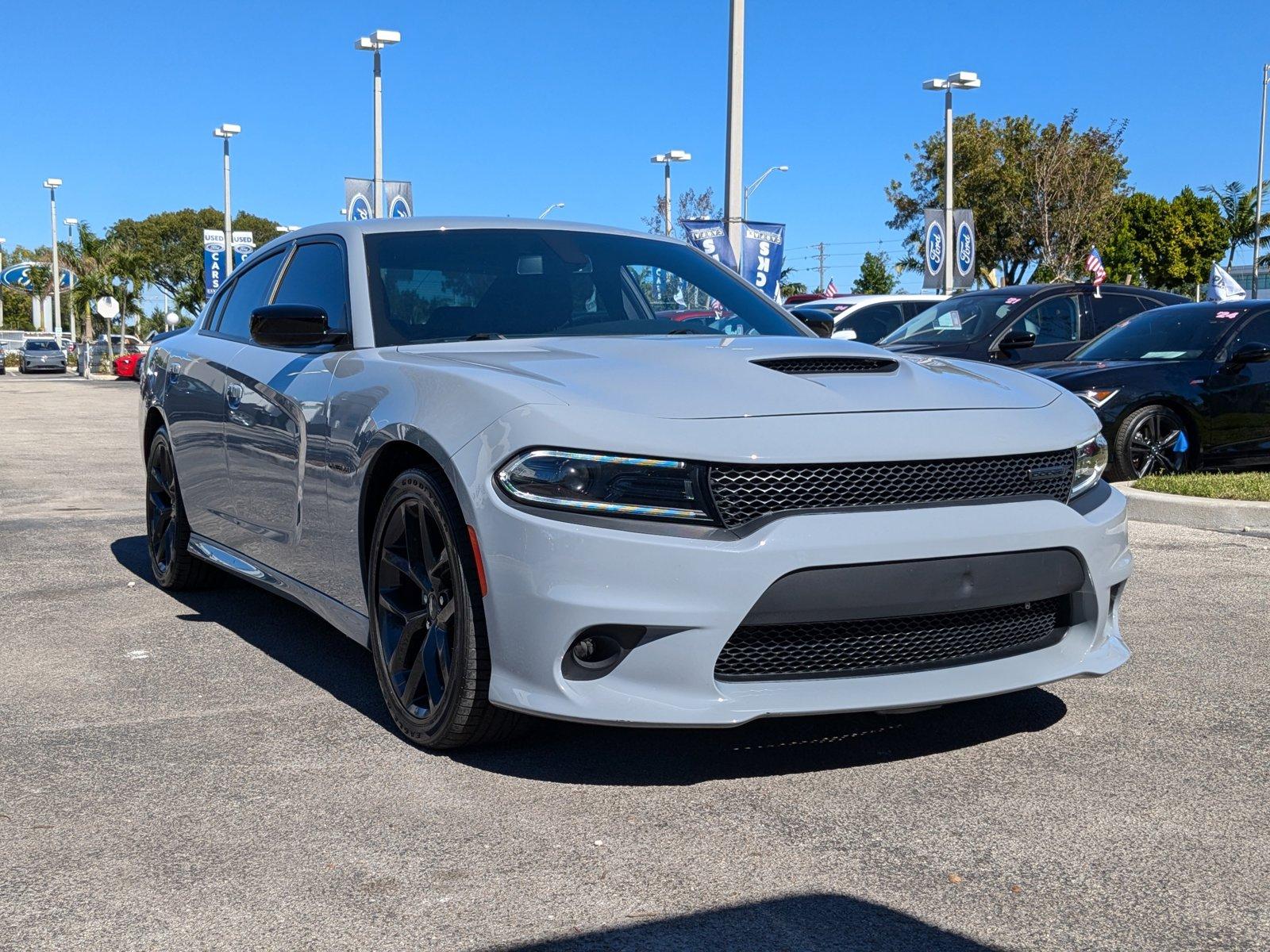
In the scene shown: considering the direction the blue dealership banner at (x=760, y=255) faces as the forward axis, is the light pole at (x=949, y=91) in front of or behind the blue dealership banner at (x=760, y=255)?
behind

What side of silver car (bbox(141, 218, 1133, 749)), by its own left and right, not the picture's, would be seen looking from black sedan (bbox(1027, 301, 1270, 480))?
left

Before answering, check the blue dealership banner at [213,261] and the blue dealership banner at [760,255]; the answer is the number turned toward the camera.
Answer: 2

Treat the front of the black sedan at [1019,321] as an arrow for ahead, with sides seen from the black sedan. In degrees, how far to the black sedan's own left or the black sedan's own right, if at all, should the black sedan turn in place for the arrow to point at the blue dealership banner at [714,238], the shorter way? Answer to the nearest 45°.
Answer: approximately 45° to the black sedan's own right

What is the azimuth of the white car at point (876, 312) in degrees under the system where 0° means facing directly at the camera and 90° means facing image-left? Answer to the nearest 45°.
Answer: approximately 45°

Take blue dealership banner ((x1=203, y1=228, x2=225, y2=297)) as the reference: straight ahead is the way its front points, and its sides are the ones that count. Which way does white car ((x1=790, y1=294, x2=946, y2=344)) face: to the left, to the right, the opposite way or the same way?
to the right

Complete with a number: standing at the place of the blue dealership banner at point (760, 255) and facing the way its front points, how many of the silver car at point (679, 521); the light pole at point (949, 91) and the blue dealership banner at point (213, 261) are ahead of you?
1

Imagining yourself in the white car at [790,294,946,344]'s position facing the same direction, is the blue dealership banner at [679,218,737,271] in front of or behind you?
in front
